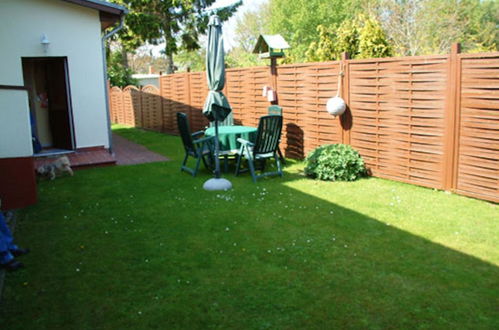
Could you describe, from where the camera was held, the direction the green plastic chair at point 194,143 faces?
facing away from the viewer and to the right of the viewer

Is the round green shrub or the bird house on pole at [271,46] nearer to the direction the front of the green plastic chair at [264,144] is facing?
the bird house on pole

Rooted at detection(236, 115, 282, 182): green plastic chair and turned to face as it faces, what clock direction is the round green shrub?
The round green shrub is roughly at 5 o'clock from the green plastic chair.

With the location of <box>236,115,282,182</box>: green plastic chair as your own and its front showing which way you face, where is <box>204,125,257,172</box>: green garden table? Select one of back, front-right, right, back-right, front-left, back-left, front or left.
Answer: front

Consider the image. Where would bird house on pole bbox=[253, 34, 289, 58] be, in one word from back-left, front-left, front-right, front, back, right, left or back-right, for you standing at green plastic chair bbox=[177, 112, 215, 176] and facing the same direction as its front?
front

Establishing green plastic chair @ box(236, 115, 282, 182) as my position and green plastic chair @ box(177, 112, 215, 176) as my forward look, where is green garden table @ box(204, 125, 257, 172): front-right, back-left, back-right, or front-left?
front-right

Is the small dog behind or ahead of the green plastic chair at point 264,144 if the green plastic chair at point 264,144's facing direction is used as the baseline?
ahead

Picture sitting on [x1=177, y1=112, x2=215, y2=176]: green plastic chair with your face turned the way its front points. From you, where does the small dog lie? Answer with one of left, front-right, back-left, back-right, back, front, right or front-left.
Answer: back-left

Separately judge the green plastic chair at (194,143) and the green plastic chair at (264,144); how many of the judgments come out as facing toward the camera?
0

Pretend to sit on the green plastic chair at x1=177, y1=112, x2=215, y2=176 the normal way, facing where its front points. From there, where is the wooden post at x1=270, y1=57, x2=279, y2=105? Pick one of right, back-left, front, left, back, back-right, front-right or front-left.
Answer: front

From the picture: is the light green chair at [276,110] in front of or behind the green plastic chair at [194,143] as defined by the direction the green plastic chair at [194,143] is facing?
in front
